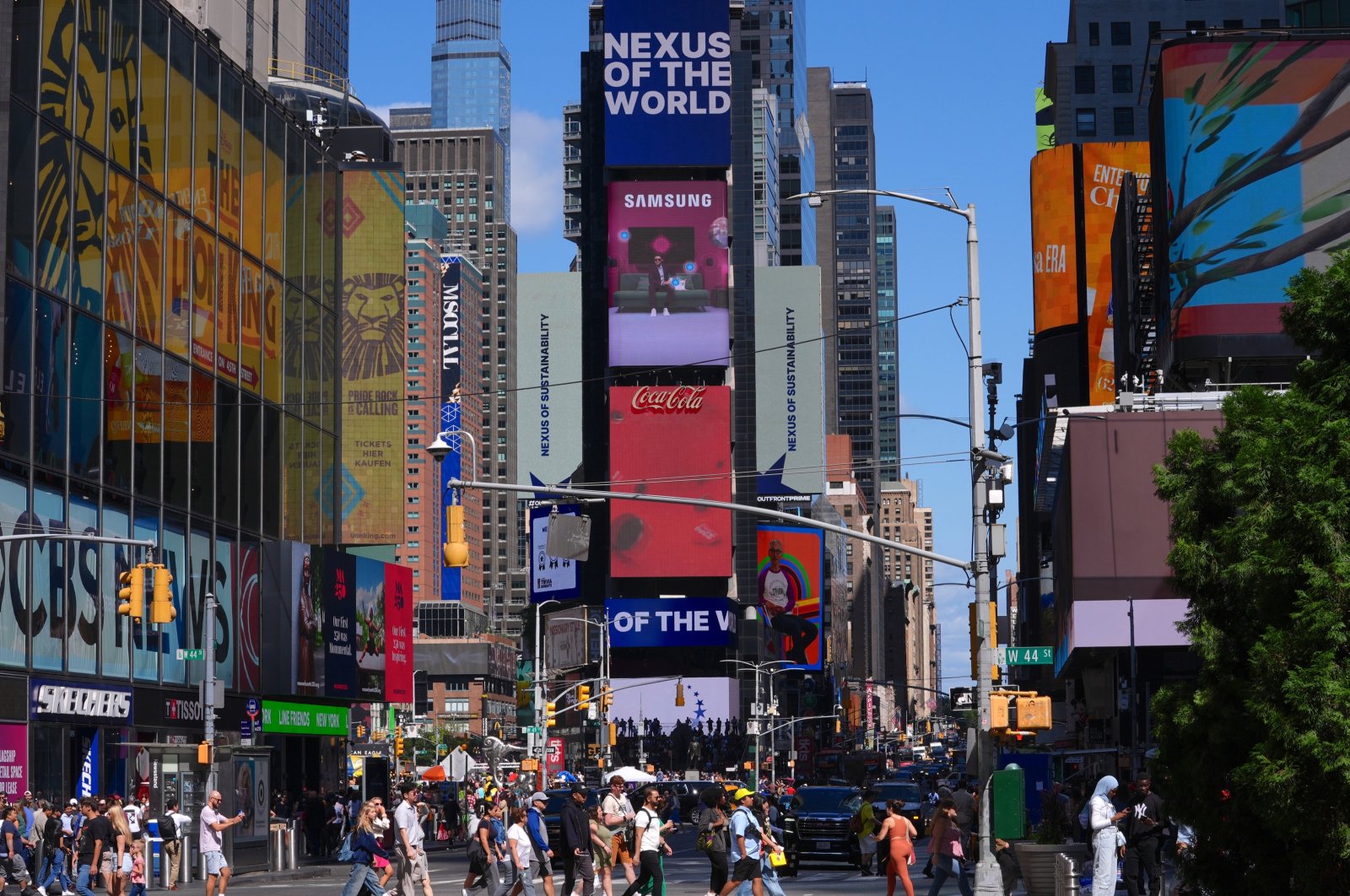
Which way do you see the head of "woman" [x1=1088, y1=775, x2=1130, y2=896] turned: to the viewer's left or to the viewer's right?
to the viewer's right

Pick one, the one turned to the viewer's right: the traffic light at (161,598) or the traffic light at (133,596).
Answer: the traffic light at (161,598)

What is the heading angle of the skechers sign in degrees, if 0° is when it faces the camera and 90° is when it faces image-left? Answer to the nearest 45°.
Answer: approximately 315°

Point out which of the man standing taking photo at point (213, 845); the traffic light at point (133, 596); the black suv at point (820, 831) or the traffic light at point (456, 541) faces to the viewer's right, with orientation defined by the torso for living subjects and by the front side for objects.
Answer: the man standing taking photo

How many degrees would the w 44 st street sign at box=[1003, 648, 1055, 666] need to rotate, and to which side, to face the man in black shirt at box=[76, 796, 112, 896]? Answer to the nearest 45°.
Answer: approximately 90° to its right

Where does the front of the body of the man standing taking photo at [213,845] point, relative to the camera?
to the viewer's right
